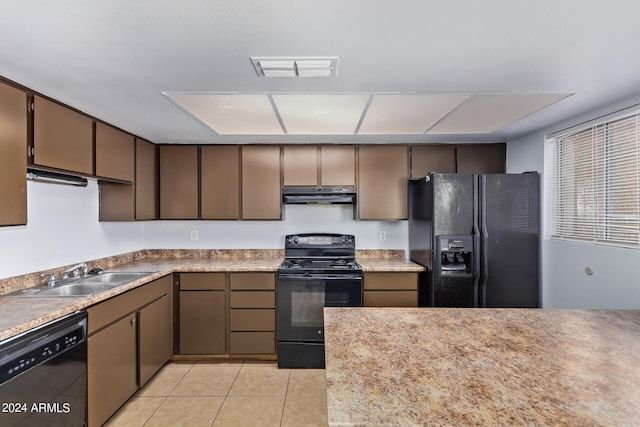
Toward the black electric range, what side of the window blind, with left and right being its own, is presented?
front

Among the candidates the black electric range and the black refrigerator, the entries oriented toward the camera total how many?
2

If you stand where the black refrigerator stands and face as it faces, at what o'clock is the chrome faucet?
The chrome faucet is roughly at 2 o'clock from the black refrigerator.

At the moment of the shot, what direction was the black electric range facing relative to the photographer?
facing the viewer

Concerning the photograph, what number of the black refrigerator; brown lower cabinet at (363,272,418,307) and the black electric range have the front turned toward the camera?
3

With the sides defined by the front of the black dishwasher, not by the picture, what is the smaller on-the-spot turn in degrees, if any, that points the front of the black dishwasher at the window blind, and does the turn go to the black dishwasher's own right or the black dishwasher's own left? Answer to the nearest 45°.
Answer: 0° — it already faces it

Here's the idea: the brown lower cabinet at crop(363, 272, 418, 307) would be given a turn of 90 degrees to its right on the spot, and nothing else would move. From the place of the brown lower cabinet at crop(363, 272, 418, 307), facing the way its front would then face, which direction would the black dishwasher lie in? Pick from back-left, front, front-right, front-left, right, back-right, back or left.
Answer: front-left

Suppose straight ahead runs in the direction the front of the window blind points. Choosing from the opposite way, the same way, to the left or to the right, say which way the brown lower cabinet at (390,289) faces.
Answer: to the left

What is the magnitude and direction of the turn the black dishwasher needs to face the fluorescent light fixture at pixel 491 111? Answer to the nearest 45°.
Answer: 0° — it already faces it

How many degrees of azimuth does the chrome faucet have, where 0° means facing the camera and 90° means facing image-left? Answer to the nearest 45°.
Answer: approximately 315°

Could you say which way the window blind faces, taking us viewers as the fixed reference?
facing the viewer and to the left of the viewer

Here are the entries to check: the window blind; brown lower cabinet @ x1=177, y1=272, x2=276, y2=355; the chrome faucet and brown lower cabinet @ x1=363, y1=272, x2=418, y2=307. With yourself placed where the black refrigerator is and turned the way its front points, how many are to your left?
1

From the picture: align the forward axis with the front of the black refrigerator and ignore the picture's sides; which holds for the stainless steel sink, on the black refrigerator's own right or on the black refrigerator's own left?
on the black refrigerator's own right

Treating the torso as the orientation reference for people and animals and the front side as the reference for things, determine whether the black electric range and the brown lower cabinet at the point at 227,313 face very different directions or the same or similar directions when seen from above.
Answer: same or similar directions

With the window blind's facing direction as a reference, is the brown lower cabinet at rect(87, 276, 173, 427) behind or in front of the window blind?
in front

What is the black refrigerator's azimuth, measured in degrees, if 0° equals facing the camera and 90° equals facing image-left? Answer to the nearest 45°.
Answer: approximately 0°

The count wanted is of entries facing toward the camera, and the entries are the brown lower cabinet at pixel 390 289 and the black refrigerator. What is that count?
2

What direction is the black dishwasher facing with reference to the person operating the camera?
facing the viewer and to the right of the viewer

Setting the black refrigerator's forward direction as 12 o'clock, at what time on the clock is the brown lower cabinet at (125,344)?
The brown lower cabinet is roughly at 2 o'clock from the black refrigerator.

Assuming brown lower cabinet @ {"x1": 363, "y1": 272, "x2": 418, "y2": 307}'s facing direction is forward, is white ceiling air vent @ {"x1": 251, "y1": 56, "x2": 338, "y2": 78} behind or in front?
in front
